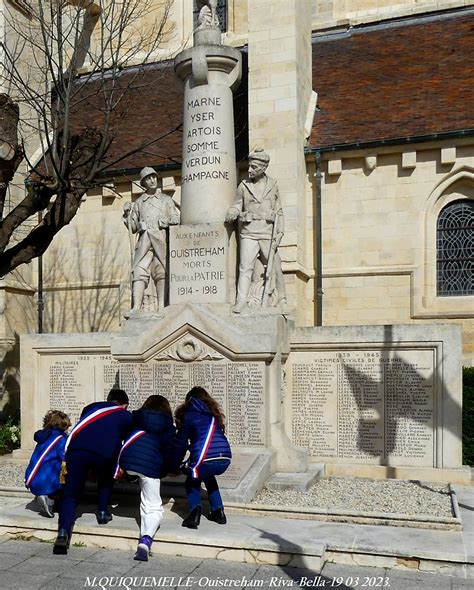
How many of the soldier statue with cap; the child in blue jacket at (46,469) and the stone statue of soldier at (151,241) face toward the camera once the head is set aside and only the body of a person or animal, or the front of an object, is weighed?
2

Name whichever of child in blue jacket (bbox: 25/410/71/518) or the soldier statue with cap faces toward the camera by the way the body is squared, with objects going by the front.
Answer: the soldier statue with cap

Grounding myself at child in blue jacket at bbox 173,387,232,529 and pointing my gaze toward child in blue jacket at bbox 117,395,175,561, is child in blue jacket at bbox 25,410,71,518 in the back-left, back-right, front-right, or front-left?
front-right

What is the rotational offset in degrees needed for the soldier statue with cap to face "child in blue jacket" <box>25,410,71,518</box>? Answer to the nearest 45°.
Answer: approximately 45° to its right

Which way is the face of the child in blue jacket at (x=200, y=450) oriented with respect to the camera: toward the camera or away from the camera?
away from the camera

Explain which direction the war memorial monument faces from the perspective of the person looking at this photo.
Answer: facing the viewer

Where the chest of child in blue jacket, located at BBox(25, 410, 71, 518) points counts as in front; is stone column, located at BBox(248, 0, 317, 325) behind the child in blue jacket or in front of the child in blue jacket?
in front

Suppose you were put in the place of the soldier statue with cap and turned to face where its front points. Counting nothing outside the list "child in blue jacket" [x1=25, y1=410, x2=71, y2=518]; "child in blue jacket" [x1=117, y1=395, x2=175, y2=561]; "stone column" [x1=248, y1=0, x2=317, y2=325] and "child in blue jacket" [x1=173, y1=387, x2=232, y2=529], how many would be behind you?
1

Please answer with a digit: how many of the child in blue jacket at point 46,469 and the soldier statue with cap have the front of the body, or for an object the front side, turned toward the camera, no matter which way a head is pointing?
1

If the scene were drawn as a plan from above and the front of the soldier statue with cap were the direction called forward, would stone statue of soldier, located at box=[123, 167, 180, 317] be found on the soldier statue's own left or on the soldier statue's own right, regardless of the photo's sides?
on the soldier statue's own right

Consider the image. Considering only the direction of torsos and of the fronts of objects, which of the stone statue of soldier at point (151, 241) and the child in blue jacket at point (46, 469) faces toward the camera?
the stone statue of soldier

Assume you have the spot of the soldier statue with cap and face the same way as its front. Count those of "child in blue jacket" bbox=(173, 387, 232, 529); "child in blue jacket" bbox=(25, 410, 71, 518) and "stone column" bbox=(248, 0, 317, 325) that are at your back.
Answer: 1

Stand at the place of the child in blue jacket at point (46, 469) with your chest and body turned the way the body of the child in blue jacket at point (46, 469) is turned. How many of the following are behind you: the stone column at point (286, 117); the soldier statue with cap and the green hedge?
0

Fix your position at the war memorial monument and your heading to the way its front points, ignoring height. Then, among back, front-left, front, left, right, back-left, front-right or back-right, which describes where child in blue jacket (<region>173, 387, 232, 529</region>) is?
front

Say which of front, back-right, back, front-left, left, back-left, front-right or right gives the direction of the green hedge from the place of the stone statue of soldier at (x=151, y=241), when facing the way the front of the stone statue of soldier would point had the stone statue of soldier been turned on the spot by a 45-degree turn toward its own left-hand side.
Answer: front-left

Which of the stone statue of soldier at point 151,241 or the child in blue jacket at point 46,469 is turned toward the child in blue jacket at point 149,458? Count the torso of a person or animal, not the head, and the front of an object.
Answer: the stone statue of soldier

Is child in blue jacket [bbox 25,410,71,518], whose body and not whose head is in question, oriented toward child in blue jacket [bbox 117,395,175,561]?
no

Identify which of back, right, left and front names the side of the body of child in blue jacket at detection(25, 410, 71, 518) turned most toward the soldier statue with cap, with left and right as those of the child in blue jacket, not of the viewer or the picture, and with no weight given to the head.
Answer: front

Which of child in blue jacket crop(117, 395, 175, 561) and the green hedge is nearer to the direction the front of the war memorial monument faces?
the child in blue jacket

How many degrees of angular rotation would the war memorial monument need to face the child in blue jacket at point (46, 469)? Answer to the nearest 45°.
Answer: approximately 45° to its right

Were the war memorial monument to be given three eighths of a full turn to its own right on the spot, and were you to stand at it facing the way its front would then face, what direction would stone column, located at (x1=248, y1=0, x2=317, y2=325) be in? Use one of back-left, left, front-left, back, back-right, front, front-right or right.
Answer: front-right

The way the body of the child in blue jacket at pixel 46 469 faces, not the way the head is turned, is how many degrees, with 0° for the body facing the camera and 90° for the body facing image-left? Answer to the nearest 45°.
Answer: approximately 225°

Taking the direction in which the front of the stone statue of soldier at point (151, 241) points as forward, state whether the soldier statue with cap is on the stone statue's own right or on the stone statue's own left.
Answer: on the stone statue's own left

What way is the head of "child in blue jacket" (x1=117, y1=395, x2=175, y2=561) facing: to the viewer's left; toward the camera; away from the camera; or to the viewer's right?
away from the camera
